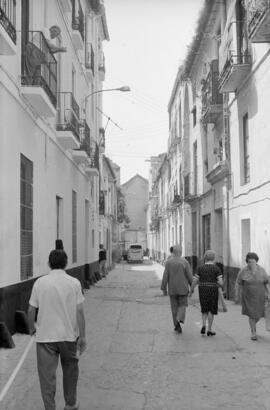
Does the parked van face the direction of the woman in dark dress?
yes

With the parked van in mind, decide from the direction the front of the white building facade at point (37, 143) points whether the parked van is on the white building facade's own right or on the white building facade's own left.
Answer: on the white building facade's own left

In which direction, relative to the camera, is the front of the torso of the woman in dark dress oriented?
away from the camera

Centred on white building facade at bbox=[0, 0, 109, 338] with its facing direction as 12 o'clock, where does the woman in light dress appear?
The woman in light dress is roughly at 1 o'clock from the white building facade.

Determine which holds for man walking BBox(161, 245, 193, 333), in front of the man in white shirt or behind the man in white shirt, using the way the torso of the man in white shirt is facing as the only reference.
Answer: in front

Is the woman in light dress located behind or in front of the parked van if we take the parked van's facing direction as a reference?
in front

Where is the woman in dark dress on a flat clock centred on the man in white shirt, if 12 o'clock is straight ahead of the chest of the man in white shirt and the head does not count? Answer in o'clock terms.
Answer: The woman in dark dress is roughly at 1 o'clock from the man in white shirt.

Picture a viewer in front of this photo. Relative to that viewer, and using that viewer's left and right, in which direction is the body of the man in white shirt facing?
facing away from the viewer

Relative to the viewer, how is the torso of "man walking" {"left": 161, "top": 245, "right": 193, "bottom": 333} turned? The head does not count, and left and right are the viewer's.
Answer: facing away from the viewer

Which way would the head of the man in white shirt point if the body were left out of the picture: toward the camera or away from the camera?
away from the camera

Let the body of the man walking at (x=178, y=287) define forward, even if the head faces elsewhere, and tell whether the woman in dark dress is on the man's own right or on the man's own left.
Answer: on the man's own right

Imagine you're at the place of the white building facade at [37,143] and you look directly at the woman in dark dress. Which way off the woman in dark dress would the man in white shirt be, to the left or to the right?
right

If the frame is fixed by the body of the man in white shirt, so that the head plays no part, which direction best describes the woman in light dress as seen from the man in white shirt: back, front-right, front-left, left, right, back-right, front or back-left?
front-right

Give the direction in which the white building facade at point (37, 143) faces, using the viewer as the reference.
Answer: facing to the right of the viewer
